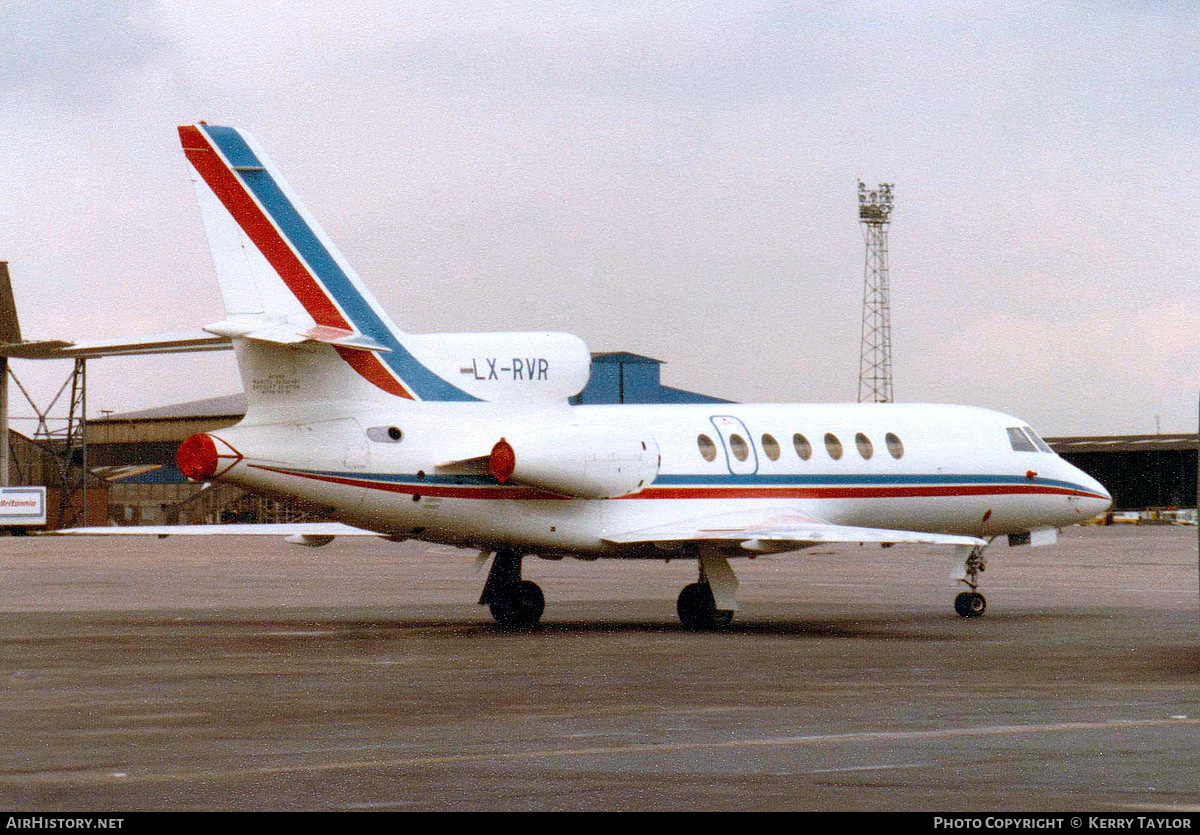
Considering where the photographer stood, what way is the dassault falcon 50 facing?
facing away from the viewer and to the right of the viewer
